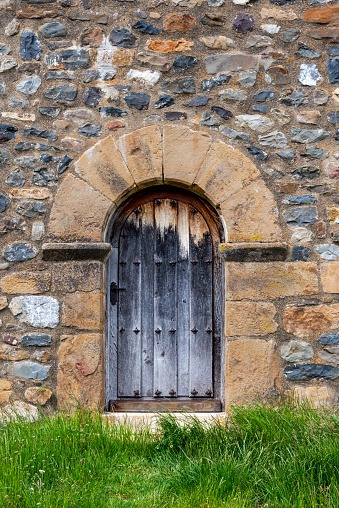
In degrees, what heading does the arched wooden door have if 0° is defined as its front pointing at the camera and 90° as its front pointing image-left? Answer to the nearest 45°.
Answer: approximately 0°
